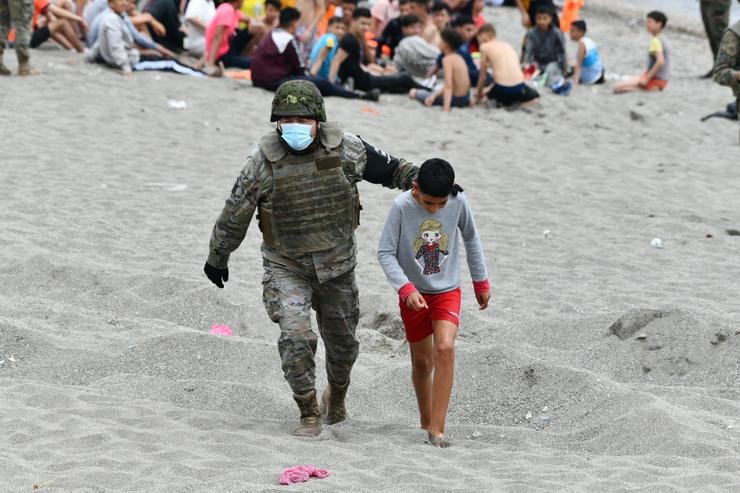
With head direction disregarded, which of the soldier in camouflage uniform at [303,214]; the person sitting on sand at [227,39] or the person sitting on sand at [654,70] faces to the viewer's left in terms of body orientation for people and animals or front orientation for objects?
the person sitting on sand at [654,70]

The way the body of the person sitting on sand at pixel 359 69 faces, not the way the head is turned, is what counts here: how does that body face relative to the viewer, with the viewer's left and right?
facing to the right of the viewer

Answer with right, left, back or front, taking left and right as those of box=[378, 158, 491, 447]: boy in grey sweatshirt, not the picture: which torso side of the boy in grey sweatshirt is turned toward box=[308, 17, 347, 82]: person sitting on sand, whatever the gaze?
back

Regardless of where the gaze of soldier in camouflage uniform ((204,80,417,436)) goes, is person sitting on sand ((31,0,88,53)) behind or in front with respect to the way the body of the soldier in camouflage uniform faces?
behind

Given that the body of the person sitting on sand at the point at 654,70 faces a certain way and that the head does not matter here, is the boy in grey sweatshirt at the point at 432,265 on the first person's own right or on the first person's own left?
on the first person's own left

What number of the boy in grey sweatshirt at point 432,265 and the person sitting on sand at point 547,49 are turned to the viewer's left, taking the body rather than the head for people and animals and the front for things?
0

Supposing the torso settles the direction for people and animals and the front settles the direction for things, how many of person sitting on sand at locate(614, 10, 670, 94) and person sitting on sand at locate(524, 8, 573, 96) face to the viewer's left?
1

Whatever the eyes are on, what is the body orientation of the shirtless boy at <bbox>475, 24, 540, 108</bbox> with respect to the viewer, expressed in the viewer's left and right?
facing away from the viewer and to the left of the viewer

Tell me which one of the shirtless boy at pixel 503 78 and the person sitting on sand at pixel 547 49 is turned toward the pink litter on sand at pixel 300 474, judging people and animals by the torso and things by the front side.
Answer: the person sitting on sand

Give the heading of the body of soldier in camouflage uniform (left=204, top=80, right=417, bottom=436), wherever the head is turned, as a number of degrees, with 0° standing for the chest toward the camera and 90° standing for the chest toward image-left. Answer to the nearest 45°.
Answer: approximately 0°

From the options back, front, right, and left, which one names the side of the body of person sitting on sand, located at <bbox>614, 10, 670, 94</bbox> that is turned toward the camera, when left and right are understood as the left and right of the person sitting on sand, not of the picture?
left

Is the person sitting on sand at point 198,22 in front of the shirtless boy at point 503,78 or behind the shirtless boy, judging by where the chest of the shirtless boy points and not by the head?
in front
